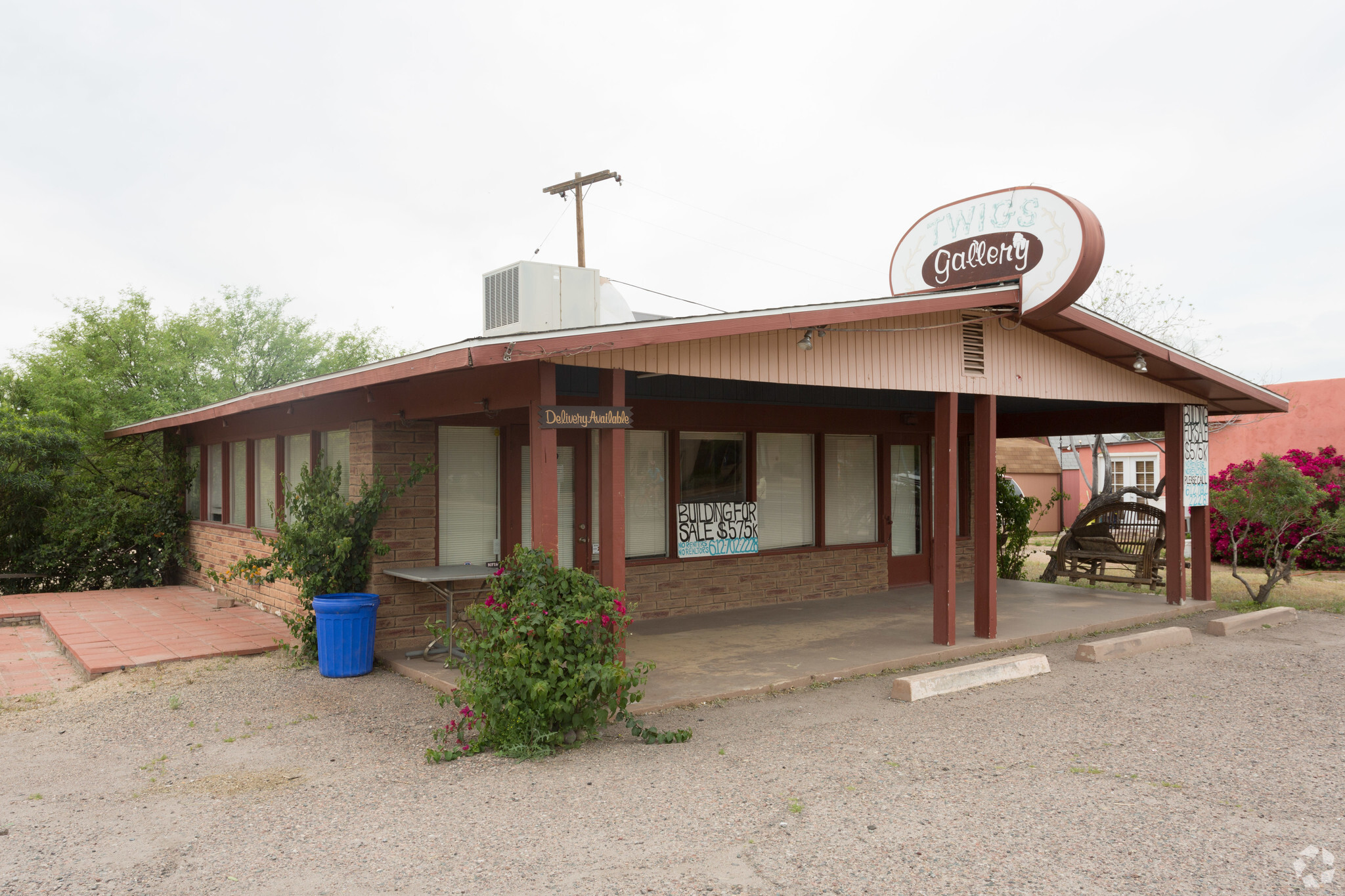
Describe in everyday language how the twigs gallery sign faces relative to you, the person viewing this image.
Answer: facing the viewer and to the left of the viewer

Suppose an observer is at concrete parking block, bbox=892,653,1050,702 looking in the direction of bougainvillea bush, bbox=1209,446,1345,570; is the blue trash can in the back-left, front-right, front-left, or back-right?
back-left

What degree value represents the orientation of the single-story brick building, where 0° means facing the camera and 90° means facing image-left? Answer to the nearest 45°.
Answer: approximately 315°

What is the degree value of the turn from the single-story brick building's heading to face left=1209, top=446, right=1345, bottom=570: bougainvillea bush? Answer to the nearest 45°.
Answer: approximately 90° to its left

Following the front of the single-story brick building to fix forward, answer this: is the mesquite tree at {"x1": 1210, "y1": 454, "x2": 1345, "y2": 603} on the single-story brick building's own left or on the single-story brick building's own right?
on the single-story brick building's own left

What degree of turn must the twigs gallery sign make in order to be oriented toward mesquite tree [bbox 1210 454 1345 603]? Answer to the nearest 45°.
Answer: approximately 180°

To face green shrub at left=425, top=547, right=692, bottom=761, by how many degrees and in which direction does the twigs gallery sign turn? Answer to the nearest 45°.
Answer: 0° — it already faces it
